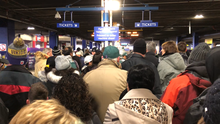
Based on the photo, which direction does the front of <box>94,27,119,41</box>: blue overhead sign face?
toward the camera

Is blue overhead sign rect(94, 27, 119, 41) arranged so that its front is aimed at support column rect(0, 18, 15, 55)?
no
